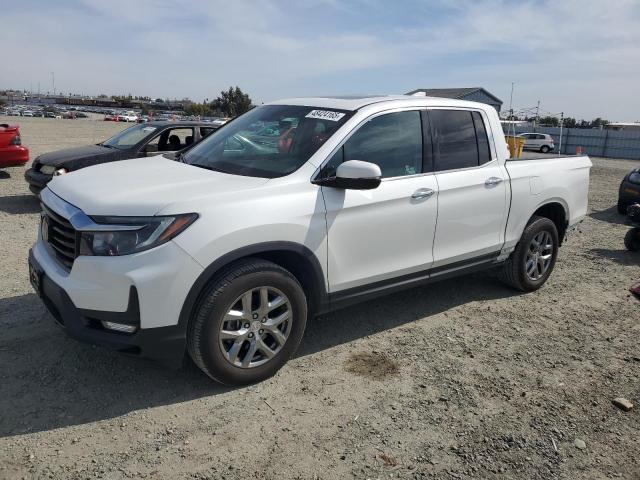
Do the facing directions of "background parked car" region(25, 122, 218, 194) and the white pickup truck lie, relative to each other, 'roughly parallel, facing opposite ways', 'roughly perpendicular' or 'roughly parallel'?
roughly parallel

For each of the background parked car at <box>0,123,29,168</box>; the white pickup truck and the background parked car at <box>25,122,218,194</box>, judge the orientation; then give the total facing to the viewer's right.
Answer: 0

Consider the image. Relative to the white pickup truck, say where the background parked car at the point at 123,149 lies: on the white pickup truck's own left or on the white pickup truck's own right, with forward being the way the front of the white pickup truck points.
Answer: on the white pickup truck's own right

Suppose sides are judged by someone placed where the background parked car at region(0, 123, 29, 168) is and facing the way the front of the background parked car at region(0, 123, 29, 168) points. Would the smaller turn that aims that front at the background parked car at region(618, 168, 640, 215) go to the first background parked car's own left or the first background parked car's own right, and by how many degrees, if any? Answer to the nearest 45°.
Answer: approximately 135° to the first background parked car's own left

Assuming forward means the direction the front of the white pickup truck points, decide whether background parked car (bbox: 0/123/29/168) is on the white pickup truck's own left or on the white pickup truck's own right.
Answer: on the white pickup truck's own right

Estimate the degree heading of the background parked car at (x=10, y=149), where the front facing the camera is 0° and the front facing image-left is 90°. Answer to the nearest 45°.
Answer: approximately 90°

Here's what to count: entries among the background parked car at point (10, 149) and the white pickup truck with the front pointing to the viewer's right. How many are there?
0

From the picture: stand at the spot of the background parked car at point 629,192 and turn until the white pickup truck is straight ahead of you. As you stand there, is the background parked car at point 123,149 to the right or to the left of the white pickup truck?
right

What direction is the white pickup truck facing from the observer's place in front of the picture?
facing the viewer and to the left of the viewer

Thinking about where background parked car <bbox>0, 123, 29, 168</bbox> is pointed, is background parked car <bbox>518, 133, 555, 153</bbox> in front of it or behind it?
behind

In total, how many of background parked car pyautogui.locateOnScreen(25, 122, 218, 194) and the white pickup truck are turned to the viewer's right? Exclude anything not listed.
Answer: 0

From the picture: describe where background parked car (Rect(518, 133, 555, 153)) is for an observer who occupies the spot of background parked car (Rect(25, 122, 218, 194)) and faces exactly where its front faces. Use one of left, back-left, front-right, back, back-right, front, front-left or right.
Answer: back

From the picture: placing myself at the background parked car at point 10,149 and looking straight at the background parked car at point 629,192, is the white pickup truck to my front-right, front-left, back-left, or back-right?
front-right
